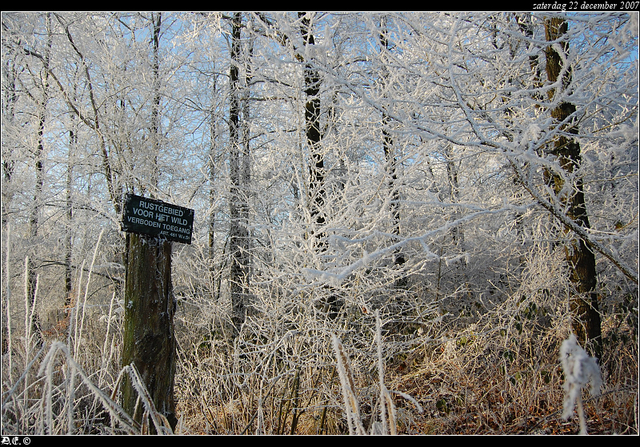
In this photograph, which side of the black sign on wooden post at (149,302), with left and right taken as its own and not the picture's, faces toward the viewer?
front

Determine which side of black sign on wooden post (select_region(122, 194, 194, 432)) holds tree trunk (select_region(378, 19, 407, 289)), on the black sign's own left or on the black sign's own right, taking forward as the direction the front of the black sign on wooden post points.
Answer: on the black sign's own left

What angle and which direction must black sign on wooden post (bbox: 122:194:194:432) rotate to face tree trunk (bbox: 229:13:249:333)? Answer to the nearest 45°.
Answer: approximately 180°
